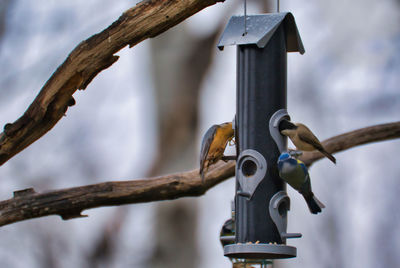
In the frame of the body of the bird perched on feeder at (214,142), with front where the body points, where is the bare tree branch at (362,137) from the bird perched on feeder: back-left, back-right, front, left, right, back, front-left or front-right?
front-left

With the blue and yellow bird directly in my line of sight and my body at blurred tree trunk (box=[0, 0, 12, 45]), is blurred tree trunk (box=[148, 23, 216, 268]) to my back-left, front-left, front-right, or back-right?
front-left

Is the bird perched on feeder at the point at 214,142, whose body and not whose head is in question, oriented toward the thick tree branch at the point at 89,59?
no

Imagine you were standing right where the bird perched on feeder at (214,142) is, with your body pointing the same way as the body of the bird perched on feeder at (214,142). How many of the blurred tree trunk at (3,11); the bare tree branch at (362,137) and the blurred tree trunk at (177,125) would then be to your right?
0

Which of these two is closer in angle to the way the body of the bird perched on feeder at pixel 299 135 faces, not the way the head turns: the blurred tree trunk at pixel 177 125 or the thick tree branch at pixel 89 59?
the thick tree branch

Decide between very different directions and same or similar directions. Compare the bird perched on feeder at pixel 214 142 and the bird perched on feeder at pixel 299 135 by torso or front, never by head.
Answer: very different directions

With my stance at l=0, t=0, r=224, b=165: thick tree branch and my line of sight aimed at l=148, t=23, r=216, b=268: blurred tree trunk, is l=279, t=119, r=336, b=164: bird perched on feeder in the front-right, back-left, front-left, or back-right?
front-right

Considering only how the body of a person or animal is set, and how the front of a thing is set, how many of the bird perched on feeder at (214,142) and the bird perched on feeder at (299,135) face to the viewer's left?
1

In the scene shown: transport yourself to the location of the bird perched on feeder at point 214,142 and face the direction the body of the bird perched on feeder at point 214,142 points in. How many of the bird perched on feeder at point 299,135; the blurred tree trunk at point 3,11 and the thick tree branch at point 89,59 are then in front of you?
1

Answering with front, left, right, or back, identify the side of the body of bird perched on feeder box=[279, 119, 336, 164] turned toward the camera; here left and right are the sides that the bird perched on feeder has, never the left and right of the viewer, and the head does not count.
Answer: left

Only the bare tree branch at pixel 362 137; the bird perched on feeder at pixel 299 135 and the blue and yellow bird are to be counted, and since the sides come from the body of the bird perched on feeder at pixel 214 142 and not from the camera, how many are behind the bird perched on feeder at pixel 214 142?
0

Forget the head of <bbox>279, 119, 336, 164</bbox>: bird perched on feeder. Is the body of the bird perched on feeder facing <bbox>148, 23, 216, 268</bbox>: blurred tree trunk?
no

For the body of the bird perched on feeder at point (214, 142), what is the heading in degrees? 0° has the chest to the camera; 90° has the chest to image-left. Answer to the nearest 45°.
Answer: approximately 270°

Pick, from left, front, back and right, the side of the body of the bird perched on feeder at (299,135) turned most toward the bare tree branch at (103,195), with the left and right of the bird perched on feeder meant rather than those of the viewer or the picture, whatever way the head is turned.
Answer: front
